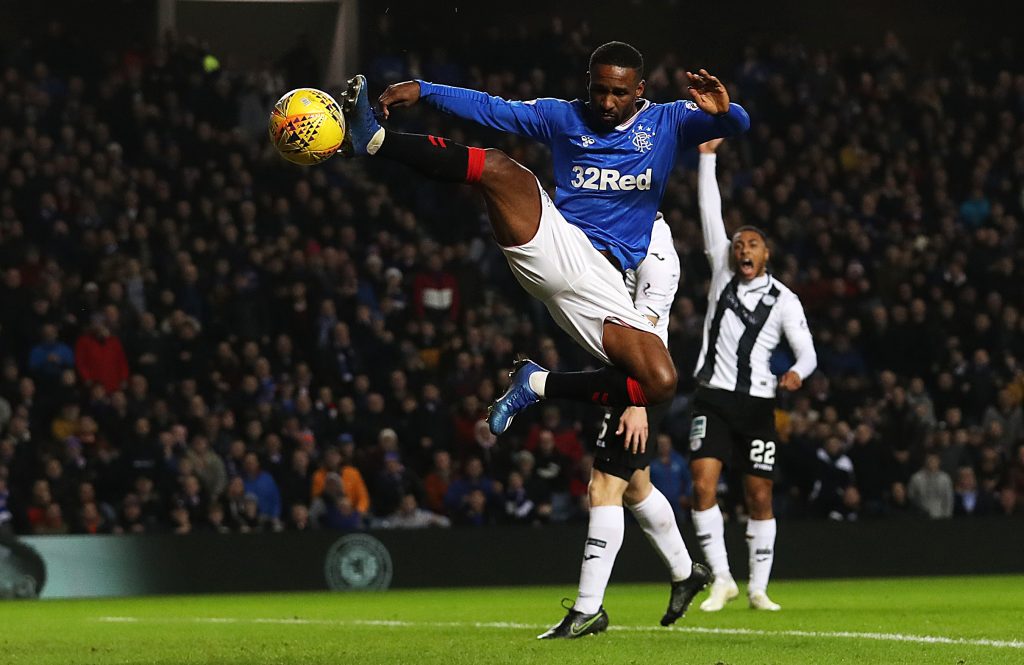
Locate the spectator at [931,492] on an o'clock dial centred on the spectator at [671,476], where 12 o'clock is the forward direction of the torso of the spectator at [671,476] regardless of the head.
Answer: the spectator at [931,492] is roughly at 8 o'clock from the spectator at [671,476].

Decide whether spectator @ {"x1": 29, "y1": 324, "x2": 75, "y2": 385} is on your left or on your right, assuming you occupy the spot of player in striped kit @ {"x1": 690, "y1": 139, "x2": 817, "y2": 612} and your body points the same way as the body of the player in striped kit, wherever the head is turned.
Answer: on your right

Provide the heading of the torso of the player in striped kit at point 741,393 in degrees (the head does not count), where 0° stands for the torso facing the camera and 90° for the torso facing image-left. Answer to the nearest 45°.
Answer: approximately 0°

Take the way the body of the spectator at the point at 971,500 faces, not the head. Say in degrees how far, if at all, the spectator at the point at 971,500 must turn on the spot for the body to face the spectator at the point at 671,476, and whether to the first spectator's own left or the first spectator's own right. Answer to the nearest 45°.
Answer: approximately 45° to the first spectator's own right

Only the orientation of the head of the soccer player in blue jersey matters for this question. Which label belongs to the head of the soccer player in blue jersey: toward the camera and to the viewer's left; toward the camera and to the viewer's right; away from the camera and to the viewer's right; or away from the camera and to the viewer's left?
toward the camera and to the viewer's left

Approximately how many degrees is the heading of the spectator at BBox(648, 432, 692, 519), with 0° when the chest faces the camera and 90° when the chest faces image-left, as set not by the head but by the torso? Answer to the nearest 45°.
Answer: approximately 0°

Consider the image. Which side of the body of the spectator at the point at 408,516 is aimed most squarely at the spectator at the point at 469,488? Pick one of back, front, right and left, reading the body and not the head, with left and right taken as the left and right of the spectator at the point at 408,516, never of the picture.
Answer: left

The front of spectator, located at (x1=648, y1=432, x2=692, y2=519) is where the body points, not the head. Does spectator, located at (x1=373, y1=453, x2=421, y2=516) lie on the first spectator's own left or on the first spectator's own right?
on the first spectator's own right

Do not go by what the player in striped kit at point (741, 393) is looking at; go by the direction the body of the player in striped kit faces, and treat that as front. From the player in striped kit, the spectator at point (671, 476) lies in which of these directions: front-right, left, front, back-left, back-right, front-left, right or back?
back

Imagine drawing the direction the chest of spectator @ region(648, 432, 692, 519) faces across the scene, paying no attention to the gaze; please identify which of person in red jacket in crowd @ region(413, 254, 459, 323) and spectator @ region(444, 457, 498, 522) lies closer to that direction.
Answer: the spectator

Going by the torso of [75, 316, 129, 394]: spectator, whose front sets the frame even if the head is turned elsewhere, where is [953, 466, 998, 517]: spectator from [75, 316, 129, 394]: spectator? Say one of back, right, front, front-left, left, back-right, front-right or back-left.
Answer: left

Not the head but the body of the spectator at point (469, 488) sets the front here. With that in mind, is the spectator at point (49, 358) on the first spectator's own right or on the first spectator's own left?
on the first spectator's own right
